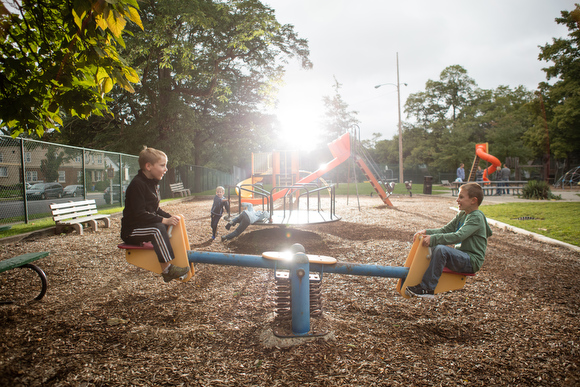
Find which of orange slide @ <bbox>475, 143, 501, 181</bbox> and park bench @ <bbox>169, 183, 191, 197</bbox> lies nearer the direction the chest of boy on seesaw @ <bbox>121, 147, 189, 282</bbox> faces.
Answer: the orange slide

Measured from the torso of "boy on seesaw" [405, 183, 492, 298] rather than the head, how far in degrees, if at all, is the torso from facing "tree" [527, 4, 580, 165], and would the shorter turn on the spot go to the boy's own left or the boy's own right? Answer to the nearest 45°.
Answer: approximately 90° to the boy's own right

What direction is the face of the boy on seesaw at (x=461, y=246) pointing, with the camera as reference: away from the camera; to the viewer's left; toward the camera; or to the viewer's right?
to the viewer's left

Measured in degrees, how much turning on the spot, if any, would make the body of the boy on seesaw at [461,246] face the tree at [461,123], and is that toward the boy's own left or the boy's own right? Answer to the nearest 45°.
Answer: approximately 90° to the boy's own right

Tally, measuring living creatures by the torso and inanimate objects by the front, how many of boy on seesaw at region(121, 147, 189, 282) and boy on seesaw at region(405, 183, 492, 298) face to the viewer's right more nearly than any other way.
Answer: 1

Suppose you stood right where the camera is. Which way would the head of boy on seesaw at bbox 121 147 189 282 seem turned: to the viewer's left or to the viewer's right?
to the viewer's right

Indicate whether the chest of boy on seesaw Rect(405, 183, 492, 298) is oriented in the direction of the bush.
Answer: no

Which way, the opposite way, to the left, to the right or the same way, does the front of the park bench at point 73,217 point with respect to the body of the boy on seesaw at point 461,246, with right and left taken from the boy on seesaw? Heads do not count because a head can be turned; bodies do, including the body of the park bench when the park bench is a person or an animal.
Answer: the opposite way

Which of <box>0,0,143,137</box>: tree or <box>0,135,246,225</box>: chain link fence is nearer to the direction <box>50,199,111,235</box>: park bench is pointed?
the tree

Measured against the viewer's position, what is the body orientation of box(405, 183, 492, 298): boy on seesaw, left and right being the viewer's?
facing to the left of the viewer

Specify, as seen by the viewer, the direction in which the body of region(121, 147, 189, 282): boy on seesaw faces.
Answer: to the viewer's right

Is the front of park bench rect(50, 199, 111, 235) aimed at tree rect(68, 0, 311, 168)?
no

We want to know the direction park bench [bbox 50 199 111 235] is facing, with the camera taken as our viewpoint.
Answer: facing the viewer and to the right of the viewer

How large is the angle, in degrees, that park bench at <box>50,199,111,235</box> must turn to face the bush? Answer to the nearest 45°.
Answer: approximately 45° to its left

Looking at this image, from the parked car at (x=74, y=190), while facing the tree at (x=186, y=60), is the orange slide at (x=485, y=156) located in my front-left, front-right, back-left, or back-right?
front-right
